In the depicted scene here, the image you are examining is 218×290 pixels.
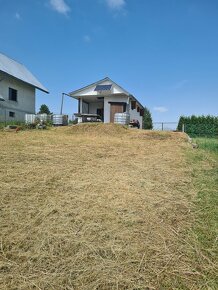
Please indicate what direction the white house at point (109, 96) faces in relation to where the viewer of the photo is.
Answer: facing the viewer

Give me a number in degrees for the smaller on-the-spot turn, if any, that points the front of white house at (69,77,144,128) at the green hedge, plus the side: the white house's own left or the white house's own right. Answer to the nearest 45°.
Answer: approximately 90° to the white house's own left

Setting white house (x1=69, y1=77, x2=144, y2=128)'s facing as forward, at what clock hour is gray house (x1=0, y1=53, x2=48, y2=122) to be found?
gray house (x1=0, y1=53, x2=48, y2=122) is roughly at 3 o'clock from white house (x1=69, y1=77, x2=144, y2=128).
